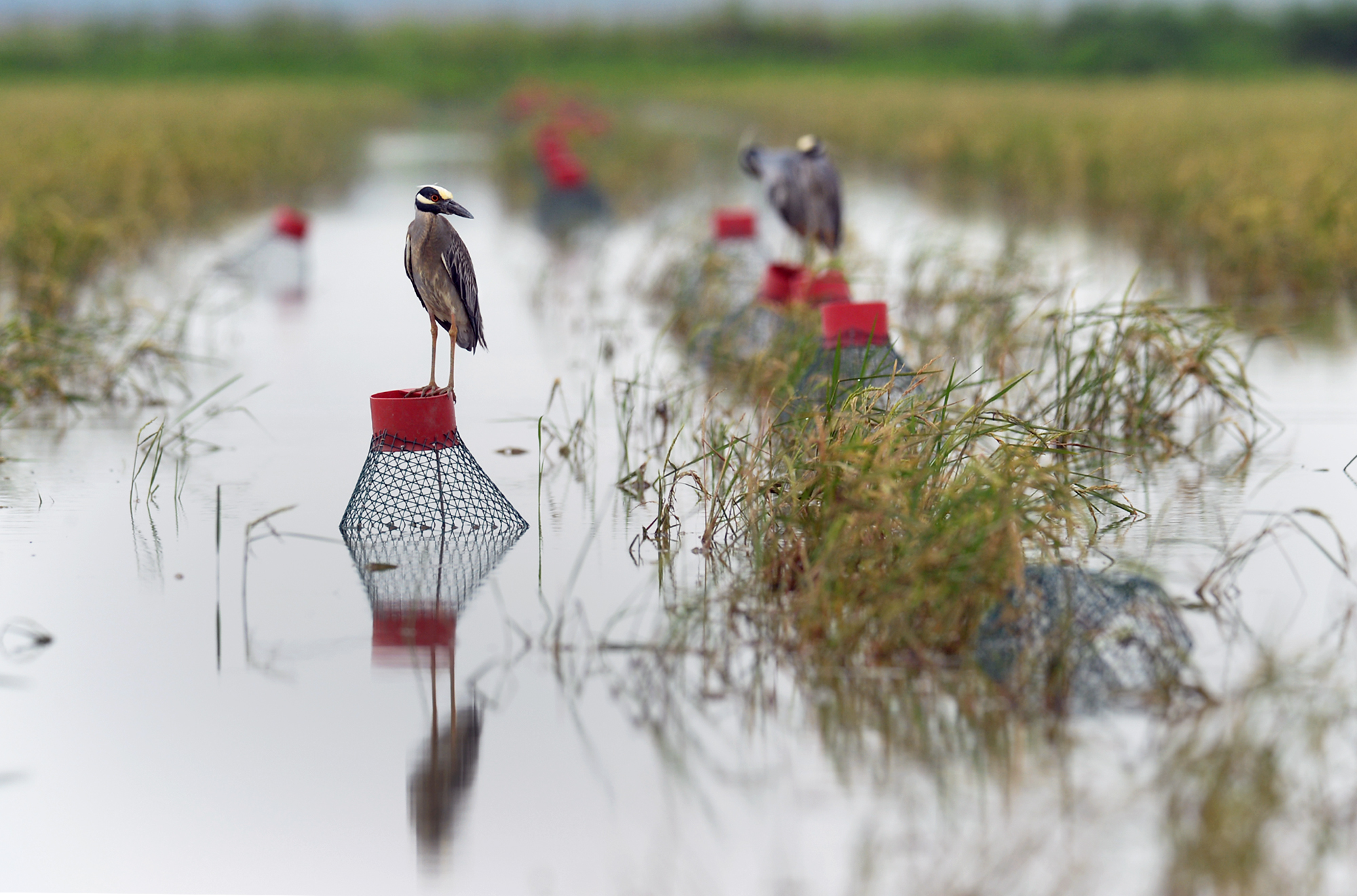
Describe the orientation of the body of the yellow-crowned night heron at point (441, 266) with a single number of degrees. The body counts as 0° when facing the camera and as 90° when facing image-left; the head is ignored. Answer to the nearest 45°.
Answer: approximately 45°

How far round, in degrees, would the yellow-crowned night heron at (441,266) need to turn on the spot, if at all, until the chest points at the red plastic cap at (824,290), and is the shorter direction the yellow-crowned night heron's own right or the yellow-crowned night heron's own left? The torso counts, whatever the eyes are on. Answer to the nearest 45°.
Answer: approximately 180°

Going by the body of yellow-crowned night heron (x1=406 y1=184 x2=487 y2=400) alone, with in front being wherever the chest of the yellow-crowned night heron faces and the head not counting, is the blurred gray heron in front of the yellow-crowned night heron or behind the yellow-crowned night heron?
behind

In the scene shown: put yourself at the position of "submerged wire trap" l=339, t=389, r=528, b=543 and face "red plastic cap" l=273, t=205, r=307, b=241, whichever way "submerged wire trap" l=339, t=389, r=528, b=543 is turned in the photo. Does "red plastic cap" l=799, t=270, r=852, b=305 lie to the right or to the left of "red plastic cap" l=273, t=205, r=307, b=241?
right

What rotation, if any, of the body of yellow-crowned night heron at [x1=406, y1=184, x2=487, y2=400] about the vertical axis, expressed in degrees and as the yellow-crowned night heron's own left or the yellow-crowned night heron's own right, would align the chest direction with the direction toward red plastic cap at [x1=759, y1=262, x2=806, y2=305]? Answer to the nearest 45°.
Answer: approximately 180°

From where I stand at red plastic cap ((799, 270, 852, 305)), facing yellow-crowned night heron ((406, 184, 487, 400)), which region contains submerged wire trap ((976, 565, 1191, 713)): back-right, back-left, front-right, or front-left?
front-left

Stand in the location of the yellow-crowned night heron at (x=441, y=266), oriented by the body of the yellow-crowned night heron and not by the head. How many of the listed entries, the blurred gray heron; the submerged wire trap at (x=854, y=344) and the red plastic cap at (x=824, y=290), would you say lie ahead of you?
0

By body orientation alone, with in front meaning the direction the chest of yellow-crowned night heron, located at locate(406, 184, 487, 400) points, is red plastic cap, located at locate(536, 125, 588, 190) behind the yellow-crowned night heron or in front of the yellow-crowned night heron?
behind
